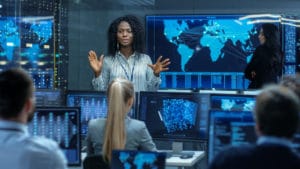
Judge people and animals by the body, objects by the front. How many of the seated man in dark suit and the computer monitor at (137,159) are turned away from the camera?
1

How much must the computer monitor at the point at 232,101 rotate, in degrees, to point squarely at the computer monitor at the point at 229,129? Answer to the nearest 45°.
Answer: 0° — it already faces it

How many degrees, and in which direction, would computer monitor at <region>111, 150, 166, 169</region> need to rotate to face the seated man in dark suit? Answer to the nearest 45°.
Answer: approximately 45° to its left

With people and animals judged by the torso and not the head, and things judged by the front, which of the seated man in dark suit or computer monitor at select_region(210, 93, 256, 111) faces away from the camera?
the seated man in dark suit

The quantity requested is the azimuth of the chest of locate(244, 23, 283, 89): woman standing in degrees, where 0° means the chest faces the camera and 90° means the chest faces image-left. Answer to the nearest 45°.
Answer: approximately 90°

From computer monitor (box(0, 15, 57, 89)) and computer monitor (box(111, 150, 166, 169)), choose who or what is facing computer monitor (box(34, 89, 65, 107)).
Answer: computer monitor (box(0, 15, 57, 89))

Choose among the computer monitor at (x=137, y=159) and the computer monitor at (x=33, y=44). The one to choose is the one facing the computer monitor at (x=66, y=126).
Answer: the computer monitor at (x=33, y=44)

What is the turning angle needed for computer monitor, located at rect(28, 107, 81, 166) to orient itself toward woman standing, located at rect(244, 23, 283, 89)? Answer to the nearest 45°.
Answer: approximately 135° to its left

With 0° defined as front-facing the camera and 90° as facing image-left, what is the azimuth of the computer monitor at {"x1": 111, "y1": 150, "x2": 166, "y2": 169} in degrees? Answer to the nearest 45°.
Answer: approximately 0°

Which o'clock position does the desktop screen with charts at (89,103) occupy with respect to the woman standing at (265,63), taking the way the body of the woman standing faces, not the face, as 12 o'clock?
The desktop screen with charts is roughly at 10 o'clock from the woman standing.
